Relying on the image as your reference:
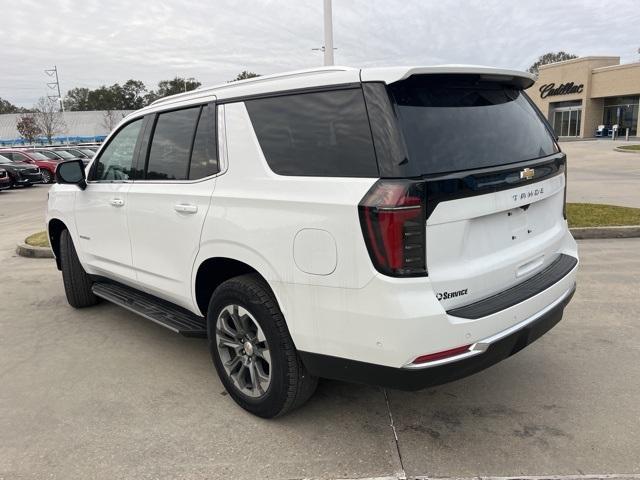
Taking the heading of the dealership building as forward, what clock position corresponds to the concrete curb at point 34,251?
The concrete curb is roughly at 11 o'clock from the dealership building.

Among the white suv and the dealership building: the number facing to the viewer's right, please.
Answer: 0

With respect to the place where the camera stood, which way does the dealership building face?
facing the viewer and to the left of the viewer

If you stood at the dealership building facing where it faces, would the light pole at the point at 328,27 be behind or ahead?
ahead

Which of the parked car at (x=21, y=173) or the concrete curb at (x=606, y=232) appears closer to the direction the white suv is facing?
the parked car

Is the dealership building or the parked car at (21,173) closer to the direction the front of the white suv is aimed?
the parked car

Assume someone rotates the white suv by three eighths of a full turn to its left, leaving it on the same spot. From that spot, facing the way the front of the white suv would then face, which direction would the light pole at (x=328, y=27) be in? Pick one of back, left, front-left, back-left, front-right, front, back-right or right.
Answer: back

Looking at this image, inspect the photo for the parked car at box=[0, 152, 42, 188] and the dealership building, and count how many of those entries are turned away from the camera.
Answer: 0

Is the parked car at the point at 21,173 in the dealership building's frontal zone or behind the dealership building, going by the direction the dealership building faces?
frontal zone

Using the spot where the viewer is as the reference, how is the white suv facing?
facing away from the viewer and to the left of the viewer

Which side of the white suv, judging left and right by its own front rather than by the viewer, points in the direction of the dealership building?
right

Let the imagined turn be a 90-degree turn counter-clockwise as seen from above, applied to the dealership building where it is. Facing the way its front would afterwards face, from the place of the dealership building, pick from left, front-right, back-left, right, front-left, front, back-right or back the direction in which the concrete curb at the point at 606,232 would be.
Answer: front-right

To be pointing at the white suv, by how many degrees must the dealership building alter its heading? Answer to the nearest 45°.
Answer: approximately 45° to its left

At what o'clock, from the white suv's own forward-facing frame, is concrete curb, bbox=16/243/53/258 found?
The concrete curb is roughly at 12 o'clock from the white suv.
